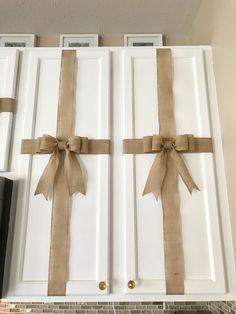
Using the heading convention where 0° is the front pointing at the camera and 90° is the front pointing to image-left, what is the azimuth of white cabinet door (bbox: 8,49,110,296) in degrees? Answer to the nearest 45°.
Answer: approximately 0°

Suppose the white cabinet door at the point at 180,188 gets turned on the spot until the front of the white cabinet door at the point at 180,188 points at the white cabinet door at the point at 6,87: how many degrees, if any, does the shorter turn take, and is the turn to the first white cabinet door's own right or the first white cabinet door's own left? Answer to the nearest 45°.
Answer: approximately 90° to the first white cabinet door's own right

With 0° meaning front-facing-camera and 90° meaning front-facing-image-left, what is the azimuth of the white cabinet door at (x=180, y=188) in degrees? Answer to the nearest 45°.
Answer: approximately 0°

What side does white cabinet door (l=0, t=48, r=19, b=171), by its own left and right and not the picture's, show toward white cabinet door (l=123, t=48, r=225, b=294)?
left
